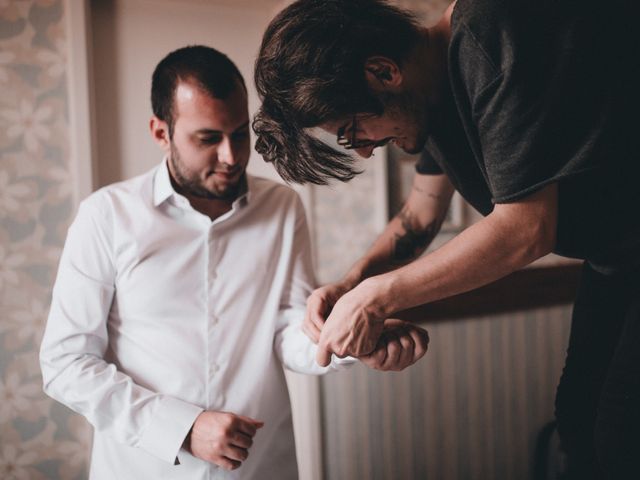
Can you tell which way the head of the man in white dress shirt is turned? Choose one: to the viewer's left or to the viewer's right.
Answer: to the viewer's right

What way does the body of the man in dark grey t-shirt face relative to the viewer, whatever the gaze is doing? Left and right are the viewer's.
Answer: facing to the left of the viewer
